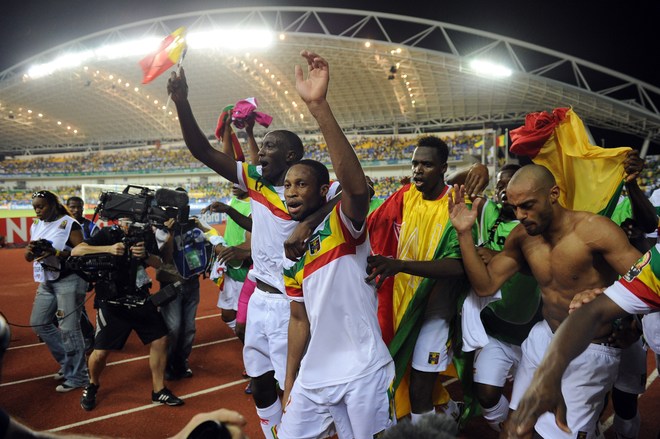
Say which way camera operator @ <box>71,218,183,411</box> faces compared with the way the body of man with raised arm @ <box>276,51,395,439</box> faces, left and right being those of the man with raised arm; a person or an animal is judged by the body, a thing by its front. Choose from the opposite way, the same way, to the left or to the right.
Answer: to the left

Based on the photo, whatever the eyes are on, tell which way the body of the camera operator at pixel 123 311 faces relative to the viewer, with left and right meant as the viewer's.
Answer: facing the viewer and to the right of the viewer

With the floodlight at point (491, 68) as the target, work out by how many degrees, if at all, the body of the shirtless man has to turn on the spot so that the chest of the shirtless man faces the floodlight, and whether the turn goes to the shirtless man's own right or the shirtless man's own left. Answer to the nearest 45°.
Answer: approximately 135° to the shirtless man's own right

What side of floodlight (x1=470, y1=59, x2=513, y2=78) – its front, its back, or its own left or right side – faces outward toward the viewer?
front

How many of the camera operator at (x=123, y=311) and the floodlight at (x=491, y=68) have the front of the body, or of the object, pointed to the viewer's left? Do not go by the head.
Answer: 0

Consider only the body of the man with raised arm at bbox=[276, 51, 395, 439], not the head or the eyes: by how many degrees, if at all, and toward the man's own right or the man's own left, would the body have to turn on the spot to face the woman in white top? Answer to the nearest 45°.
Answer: approximately 90° to the man's own right

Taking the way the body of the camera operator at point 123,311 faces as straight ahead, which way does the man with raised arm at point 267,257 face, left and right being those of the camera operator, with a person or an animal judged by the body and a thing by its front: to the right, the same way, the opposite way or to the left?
to the right

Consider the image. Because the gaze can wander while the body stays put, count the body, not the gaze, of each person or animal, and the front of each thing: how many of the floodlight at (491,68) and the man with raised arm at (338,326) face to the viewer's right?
0

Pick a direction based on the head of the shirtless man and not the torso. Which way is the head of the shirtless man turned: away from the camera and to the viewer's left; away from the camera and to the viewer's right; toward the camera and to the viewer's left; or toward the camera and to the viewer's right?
toward the camera and to the viewer's left

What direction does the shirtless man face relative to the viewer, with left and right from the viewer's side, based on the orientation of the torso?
facing the viewer and to the left of the viewer

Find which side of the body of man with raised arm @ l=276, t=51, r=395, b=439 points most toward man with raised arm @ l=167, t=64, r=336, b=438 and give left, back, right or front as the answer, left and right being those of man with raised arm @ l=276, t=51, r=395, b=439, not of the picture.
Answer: right

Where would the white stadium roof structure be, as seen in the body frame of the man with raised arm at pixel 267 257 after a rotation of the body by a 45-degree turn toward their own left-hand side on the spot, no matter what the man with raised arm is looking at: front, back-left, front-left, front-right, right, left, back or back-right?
back

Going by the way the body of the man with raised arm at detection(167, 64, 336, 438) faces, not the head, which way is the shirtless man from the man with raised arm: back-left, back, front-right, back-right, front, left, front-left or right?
left
